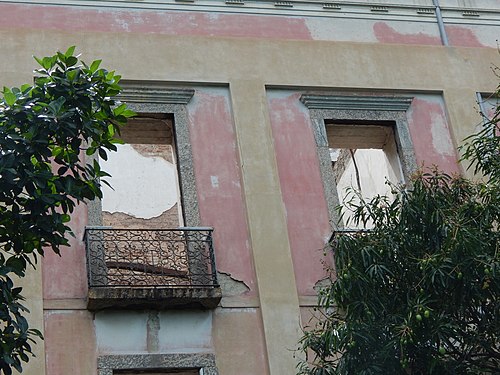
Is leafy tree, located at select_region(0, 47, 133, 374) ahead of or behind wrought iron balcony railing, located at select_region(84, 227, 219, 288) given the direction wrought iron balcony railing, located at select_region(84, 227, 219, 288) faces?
ahead

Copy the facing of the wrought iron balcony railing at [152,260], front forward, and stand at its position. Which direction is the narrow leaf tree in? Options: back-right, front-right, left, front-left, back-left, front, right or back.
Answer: front-left

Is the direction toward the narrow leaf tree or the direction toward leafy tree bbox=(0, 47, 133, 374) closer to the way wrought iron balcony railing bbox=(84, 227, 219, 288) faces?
the leafy tree

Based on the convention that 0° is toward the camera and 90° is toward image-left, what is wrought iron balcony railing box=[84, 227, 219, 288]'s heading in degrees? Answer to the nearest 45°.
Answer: approximately 0°
